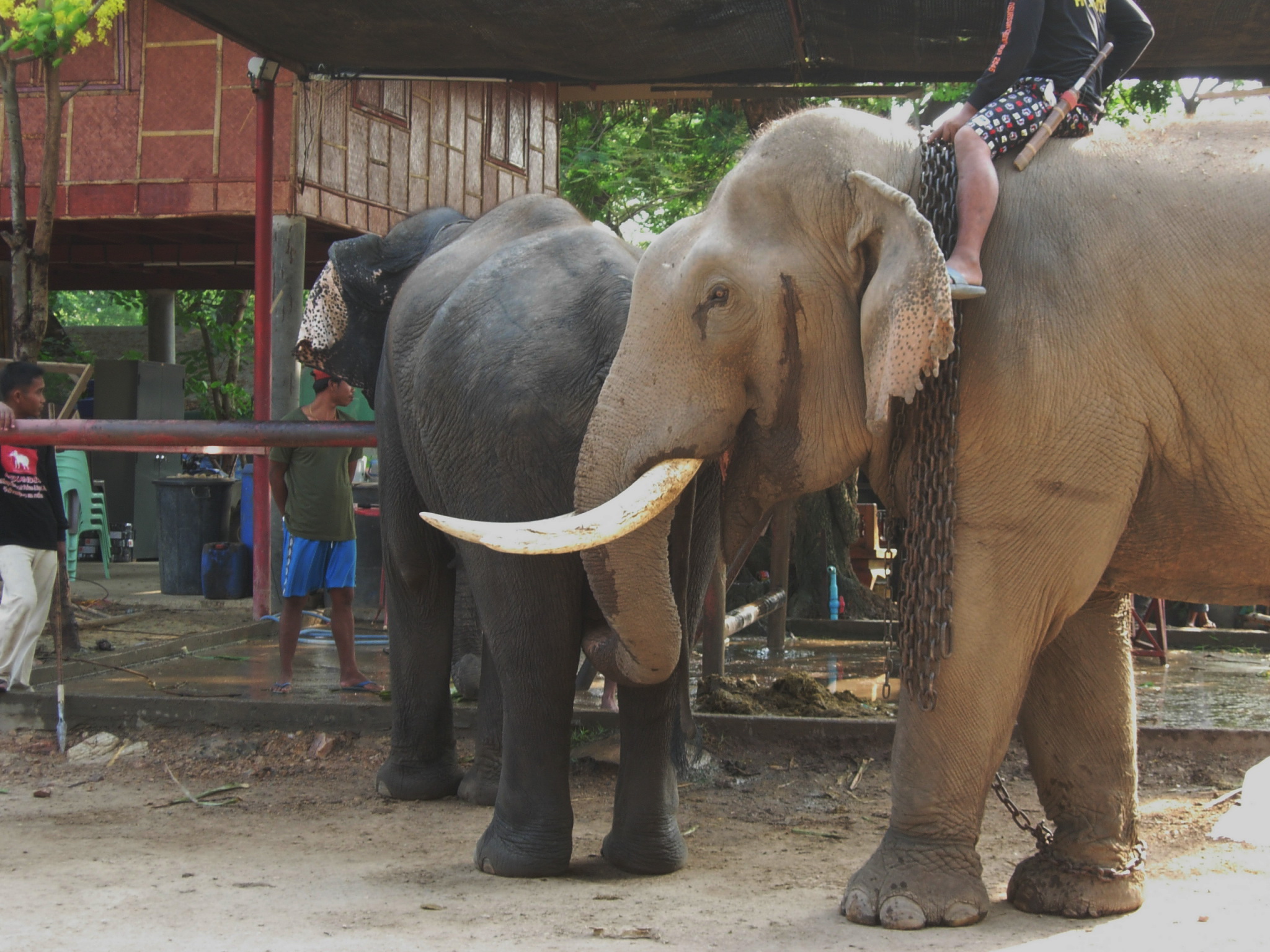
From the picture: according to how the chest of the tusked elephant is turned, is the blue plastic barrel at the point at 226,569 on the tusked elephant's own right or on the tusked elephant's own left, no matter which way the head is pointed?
on the tusked elephant's own right

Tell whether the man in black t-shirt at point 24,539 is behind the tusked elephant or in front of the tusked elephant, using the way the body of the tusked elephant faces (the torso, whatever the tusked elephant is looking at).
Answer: in front

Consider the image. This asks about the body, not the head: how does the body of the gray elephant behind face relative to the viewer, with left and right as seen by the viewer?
facing away from the viewer and to the left of the viewer

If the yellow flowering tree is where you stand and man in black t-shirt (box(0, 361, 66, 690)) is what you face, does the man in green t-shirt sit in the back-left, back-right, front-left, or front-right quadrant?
front-left

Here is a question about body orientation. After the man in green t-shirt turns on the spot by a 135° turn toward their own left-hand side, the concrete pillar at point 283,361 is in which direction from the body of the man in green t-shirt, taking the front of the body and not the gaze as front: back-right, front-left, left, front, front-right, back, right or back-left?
front

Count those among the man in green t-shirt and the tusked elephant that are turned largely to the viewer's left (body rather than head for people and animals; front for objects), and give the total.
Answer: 1

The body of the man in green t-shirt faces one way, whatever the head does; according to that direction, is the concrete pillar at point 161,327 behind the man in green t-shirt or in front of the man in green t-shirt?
behind

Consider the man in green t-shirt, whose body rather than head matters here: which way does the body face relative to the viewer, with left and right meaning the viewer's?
facing the viewer and to the right of the viewer

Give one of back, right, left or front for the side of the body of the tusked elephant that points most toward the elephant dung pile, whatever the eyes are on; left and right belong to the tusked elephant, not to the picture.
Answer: right

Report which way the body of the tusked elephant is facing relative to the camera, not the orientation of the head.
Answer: to the viewer's left

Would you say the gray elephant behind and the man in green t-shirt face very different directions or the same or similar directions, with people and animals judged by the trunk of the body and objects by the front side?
very different directions
